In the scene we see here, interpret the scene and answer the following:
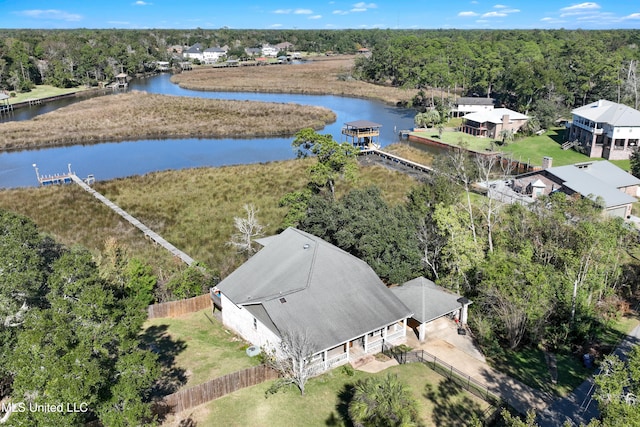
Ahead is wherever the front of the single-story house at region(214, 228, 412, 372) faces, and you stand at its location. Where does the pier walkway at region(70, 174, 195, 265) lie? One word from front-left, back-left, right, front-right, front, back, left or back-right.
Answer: back

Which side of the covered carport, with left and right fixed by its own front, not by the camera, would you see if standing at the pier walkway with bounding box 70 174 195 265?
back

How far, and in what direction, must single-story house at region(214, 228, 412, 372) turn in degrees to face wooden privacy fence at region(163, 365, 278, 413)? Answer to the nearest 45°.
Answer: approximately 90° to its right

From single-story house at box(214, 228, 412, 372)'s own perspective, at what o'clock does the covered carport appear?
The covered carport is roughly at 10 o'clock from the single-story house.

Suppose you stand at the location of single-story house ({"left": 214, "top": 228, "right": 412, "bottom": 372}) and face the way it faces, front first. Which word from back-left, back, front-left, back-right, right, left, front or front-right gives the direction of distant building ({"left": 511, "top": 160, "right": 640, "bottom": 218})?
left

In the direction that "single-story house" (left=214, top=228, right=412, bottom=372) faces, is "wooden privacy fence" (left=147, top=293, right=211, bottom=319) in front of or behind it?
behind

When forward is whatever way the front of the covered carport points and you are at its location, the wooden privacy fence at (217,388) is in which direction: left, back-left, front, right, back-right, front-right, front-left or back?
right

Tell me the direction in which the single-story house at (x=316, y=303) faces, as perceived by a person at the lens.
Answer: facing the viewer and to the right of the viewer

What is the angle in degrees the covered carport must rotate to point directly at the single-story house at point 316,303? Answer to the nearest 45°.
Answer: approximately 90° to its right

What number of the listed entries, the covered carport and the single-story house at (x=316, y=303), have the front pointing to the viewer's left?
0

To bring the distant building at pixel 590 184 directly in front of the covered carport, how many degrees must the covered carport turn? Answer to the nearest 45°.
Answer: approximately 90° to its left

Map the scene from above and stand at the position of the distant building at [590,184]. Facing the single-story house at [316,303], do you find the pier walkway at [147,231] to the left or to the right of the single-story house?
right
